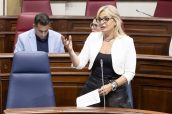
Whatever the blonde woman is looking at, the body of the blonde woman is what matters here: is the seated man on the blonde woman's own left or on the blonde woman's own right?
on the blonde woman's own right

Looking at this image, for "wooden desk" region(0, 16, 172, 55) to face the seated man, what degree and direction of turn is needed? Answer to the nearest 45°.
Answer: approximately 45° to its right
